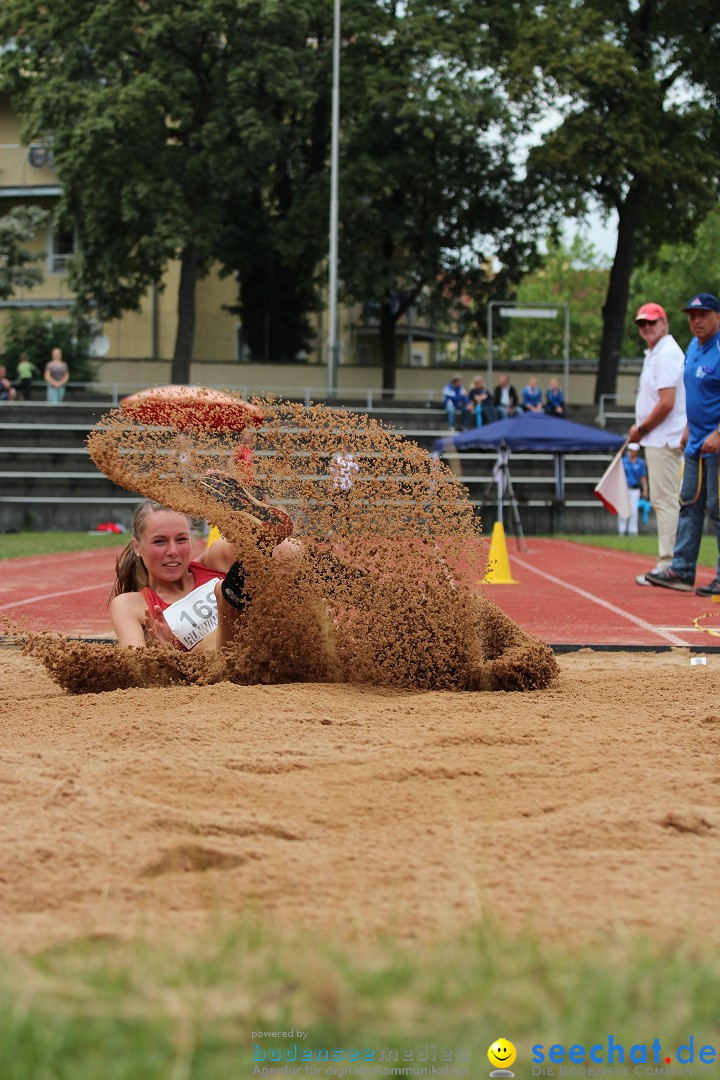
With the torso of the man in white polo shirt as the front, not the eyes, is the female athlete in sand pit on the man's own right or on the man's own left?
on the man's own left

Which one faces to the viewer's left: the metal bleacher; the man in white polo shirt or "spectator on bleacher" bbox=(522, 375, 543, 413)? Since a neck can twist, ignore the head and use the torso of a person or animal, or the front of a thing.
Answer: the man in white polo shirt

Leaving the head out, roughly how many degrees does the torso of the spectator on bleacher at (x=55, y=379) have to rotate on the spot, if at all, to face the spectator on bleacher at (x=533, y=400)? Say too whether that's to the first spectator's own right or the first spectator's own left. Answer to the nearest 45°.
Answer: approximately 90° to the first spectator's own left

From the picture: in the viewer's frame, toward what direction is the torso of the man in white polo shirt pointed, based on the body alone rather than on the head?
to the viewer's left
